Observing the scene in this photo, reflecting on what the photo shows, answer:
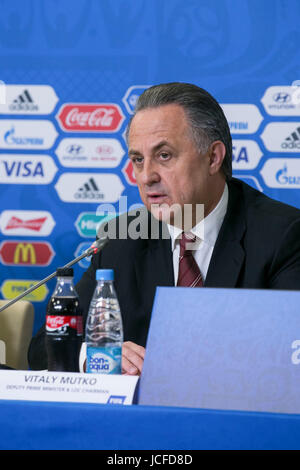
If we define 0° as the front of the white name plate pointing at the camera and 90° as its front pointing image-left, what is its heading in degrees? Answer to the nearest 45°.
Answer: approximately 0°

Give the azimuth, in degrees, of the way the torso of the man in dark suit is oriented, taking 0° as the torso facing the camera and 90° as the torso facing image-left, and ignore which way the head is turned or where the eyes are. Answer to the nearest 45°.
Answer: approximately 45°
